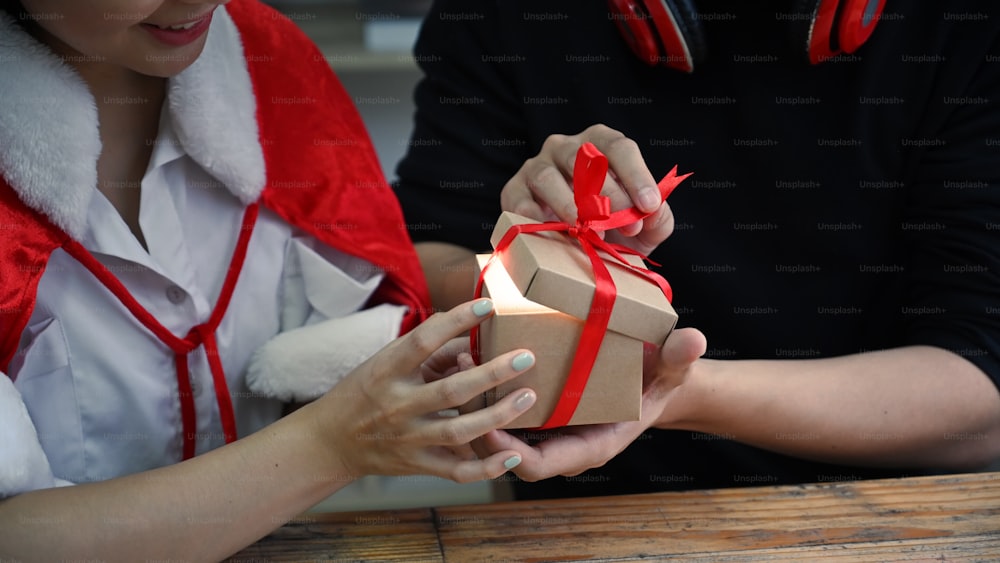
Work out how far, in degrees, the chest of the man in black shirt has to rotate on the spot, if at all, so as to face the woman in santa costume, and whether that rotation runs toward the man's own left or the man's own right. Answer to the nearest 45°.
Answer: approximately 45° to the man's own right

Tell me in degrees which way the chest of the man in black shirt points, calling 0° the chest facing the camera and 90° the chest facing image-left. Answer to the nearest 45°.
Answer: approximately 0°
